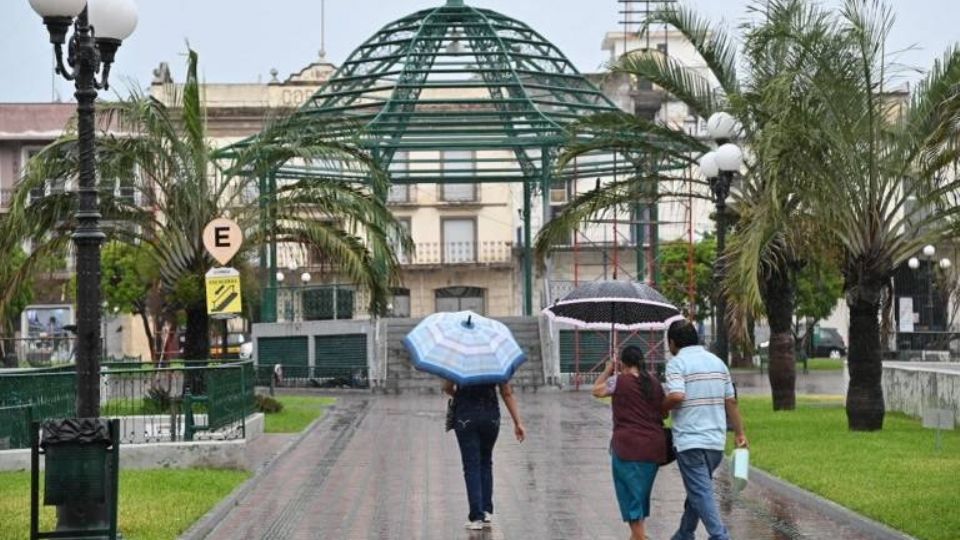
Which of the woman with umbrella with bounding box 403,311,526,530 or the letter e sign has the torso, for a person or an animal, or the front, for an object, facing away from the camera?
the woman with umbrella

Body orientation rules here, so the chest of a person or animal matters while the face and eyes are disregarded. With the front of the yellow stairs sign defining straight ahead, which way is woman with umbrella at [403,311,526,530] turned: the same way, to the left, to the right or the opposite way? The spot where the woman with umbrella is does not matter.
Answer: the opposite way

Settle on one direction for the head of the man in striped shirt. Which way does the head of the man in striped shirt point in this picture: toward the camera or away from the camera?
away from the camera

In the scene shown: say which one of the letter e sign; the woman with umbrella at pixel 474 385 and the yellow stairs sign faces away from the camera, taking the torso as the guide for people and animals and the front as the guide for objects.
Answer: the woman with umbrella

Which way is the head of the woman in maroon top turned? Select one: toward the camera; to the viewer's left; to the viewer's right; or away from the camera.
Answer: away from the camera

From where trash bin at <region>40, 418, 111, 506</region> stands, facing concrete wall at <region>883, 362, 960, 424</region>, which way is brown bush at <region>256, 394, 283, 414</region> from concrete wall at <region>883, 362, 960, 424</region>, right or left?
left

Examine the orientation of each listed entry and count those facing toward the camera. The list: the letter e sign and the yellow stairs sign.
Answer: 2

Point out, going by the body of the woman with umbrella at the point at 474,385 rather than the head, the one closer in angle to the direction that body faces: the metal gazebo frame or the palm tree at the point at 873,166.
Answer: the metal gazebo frame

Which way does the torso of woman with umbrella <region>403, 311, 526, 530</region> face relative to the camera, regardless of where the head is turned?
away from the camera

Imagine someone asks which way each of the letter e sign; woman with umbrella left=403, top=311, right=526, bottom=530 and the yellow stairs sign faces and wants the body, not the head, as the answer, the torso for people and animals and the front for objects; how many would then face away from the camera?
1

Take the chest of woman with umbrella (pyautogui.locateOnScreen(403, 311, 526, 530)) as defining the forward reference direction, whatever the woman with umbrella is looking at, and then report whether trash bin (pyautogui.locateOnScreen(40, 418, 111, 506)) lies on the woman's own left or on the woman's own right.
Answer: on the woman's own left

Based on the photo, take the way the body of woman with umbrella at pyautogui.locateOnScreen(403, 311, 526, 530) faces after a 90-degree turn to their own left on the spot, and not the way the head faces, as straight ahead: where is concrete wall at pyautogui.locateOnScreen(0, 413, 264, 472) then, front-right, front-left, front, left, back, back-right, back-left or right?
front-right

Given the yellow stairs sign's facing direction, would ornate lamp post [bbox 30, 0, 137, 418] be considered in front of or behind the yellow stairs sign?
in front
